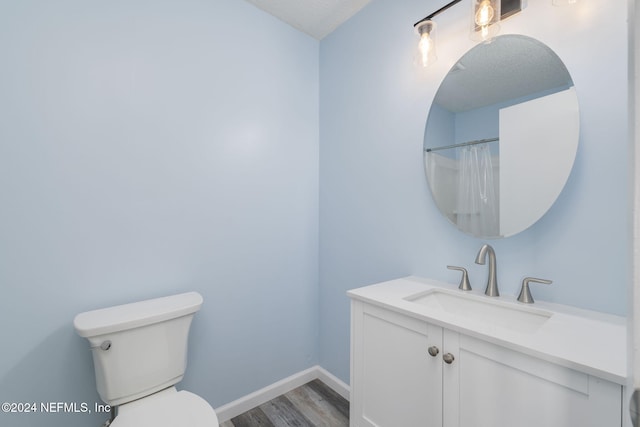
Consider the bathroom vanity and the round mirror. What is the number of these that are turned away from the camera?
0

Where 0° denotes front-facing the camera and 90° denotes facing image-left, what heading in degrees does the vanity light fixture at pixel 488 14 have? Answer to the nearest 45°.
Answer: approximately 45°

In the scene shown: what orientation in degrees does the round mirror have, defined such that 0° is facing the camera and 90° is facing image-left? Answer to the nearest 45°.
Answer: approximately 45°
